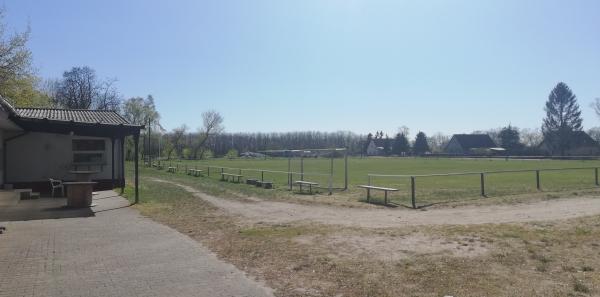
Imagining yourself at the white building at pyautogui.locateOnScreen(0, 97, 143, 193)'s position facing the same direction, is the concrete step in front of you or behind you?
in front

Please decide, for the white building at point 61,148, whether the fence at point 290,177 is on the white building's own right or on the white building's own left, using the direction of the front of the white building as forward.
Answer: on the white building's own left

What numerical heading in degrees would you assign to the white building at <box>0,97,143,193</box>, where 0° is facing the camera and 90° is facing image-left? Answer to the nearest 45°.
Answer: approximately 0°
